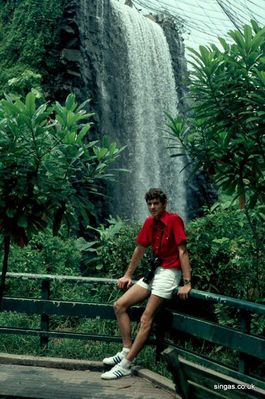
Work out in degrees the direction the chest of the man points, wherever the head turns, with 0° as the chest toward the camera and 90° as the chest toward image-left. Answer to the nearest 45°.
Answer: approximately 45°

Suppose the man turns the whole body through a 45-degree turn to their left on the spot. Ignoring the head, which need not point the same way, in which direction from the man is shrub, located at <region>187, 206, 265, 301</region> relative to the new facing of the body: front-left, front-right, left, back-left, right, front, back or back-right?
back-left
